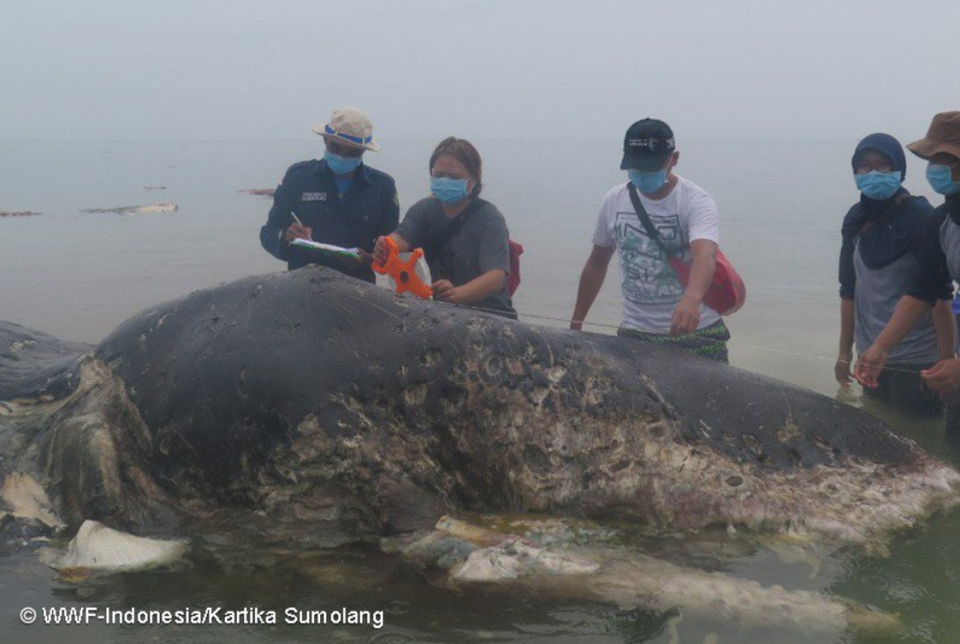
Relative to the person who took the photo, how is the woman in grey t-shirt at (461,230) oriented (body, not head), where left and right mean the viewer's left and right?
facing the viewer and to the left of the viewer

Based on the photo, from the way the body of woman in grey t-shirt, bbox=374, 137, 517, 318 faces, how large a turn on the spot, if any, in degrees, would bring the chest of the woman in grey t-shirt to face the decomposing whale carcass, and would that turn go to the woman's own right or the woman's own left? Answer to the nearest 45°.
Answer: approximately 45° to the woman's own left

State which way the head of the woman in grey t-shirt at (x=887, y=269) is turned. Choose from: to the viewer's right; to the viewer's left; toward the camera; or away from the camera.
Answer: toward the camera

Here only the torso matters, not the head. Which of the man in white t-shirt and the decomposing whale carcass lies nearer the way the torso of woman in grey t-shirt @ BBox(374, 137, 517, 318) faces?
the decomposing whale carcass

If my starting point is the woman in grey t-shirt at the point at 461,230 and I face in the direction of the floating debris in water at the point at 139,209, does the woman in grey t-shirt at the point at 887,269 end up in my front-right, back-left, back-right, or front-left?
back-right

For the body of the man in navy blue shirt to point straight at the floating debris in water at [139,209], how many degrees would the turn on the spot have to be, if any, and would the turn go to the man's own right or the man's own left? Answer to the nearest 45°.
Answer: approximately 180°

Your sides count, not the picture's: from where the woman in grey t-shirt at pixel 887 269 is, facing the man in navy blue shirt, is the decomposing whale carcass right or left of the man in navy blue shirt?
left

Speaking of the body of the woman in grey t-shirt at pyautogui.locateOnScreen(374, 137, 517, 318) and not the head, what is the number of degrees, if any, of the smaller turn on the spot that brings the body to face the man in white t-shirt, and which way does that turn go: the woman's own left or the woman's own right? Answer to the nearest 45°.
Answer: approximately 135° to the woman's own left

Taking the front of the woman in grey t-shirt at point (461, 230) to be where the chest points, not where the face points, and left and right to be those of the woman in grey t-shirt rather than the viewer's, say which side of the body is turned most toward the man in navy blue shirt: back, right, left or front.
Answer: right

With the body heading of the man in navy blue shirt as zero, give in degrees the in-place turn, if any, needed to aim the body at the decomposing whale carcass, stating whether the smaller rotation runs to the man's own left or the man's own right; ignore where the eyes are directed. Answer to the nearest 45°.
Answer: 0° — they already face it

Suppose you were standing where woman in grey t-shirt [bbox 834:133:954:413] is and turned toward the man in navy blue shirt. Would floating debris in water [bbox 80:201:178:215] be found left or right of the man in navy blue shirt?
right

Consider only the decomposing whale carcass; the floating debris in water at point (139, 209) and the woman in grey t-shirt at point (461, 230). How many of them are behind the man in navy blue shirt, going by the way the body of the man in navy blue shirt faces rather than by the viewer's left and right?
1

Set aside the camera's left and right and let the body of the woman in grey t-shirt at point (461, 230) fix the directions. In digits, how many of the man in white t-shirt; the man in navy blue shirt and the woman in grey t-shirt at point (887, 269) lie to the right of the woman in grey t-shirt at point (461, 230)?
1

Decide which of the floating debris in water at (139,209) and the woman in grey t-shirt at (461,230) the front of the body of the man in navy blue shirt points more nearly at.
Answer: the woman in grey t-shirt

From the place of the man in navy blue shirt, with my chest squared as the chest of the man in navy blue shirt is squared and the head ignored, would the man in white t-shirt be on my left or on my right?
on my left

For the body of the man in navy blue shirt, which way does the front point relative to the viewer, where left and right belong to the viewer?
facing the viewer

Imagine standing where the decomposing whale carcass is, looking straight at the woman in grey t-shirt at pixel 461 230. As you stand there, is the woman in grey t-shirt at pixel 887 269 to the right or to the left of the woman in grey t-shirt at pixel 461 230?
right
